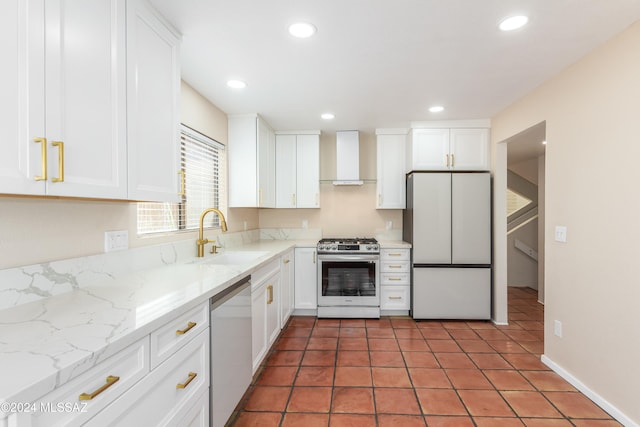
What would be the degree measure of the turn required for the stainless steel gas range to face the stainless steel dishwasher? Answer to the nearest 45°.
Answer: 0° — it already faces it

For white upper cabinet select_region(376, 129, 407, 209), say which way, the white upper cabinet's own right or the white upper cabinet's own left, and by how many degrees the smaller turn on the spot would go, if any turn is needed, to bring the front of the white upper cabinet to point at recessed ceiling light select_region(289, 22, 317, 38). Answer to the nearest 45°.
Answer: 0° — it already faces it

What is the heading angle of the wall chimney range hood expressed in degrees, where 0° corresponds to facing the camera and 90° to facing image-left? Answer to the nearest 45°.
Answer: approximately 0°

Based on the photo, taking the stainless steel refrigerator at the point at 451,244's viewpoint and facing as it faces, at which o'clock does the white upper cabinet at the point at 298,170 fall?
The white upper cabinet is roughly at 3 o'clock from the stainless steel refrigerator.

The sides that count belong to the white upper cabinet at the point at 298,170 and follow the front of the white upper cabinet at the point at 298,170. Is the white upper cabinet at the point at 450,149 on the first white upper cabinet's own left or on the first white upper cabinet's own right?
on the first white upper cabinet's own left

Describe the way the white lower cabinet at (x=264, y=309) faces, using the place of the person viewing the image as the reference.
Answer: facing to the right of the viewer

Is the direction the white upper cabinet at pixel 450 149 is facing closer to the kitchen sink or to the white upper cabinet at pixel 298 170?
the kitchen sink
